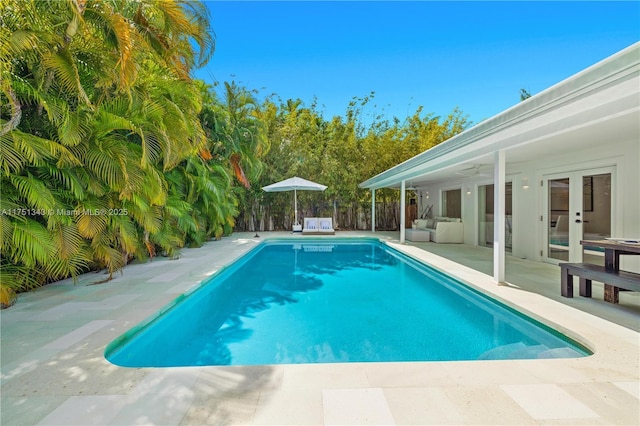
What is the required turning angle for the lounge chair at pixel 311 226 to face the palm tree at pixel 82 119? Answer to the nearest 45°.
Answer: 0° — it already faces it

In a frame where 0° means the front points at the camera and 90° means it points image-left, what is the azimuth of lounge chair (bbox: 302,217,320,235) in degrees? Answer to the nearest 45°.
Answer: approximately 0°

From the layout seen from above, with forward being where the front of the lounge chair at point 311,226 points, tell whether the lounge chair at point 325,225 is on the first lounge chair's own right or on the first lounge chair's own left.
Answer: on the first lounge chair's own left
